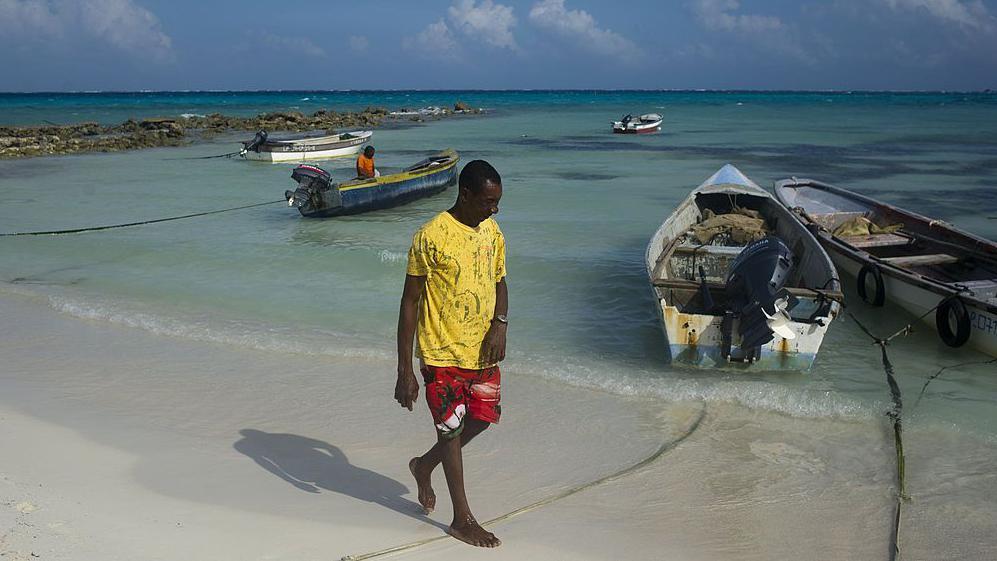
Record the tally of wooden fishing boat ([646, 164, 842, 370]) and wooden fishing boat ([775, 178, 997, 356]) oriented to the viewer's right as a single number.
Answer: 0

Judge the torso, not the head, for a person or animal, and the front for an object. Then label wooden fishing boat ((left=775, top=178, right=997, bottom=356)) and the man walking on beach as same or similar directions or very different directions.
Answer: very different directions

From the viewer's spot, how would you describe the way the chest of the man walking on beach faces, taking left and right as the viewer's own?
facing the viewer and to the right of the viewer

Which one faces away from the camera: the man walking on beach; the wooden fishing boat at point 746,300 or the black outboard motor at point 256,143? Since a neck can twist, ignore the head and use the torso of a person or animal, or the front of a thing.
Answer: the wooden fishing boat

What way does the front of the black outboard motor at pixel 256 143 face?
to the viewer's right

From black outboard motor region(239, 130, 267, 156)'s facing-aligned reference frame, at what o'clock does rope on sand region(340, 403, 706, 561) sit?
The rope on sand is roughly at 3 o'clock from the black outboard motor.

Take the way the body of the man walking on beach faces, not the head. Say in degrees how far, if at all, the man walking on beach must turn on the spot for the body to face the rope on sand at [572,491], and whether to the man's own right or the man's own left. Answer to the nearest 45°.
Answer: approximately 90° to the man's own left

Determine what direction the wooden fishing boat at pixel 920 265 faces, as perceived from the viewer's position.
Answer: facing away from the viewer and to the left of the viewer

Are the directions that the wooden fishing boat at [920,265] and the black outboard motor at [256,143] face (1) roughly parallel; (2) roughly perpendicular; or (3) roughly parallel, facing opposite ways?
roughly perpendicular

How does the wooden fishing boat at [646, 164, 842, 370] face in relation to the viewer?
away from the camera

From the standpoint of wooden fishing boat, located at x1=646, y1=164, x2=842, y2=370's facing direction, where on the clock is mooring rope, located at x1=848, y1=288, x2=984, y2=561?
The mooring rope is roughly at 4 o'clock from the wooden fishing boat.

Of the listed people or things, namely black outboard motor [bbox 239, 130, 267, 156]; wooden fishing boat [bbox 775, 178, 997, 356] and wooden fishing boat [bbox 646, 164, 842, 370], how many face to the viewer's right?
1

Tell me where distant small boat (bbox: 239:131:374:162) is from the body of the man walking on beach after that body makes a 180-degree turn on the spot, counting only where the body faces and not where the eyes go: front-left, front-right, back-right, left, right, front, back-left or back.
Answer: front-right
